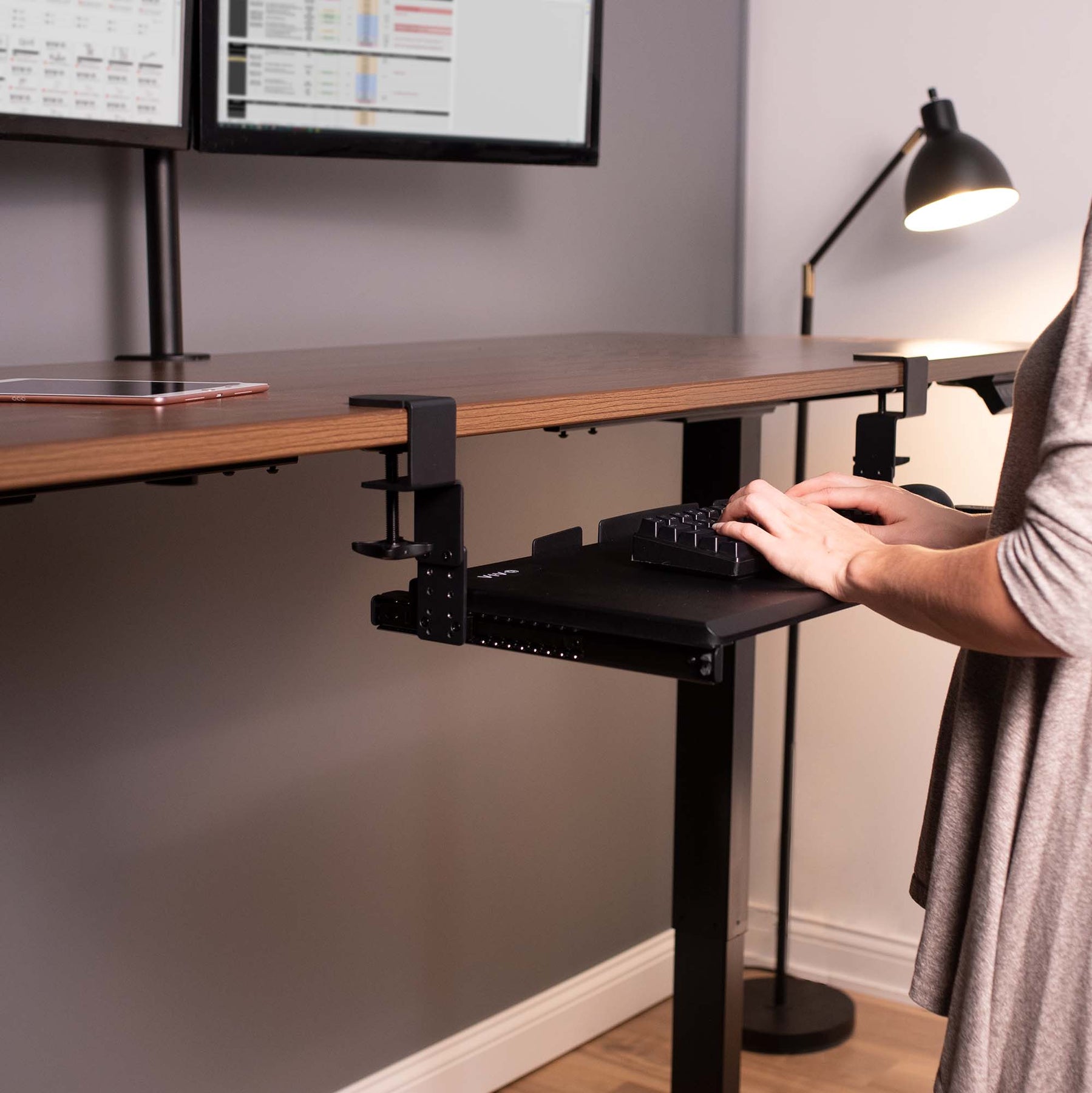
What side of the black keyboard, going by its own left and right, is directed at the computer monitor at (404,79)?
back

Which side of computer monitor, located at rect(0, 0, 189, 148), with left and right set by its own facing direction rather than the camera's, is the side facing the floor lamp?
left

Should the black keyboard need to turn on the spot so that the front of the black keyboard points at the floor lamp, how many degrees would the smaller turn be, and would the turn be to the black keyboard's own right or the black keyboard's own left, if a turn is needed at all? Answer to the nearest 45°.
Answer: approximately 135° to the black keyboard's own left

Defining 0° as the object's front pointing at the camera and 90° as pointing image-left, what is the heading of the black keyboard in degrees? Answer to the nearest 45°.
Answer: approximately 315°

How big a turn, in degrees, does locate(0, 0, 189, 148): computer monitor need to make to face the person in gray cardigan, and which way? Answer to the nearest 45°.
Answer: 0° — it already faces them

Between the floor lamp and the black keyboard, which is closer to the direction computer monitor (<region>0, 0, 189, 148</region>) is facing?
the black keyboard

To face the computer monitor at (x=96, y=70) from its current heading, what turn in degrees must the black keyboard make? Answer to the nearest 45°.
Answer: approximately 180°

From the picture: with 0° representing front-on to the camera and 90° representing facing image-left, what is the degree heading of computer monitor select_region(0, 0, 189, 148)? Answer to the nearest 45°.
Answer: approximately 315°
